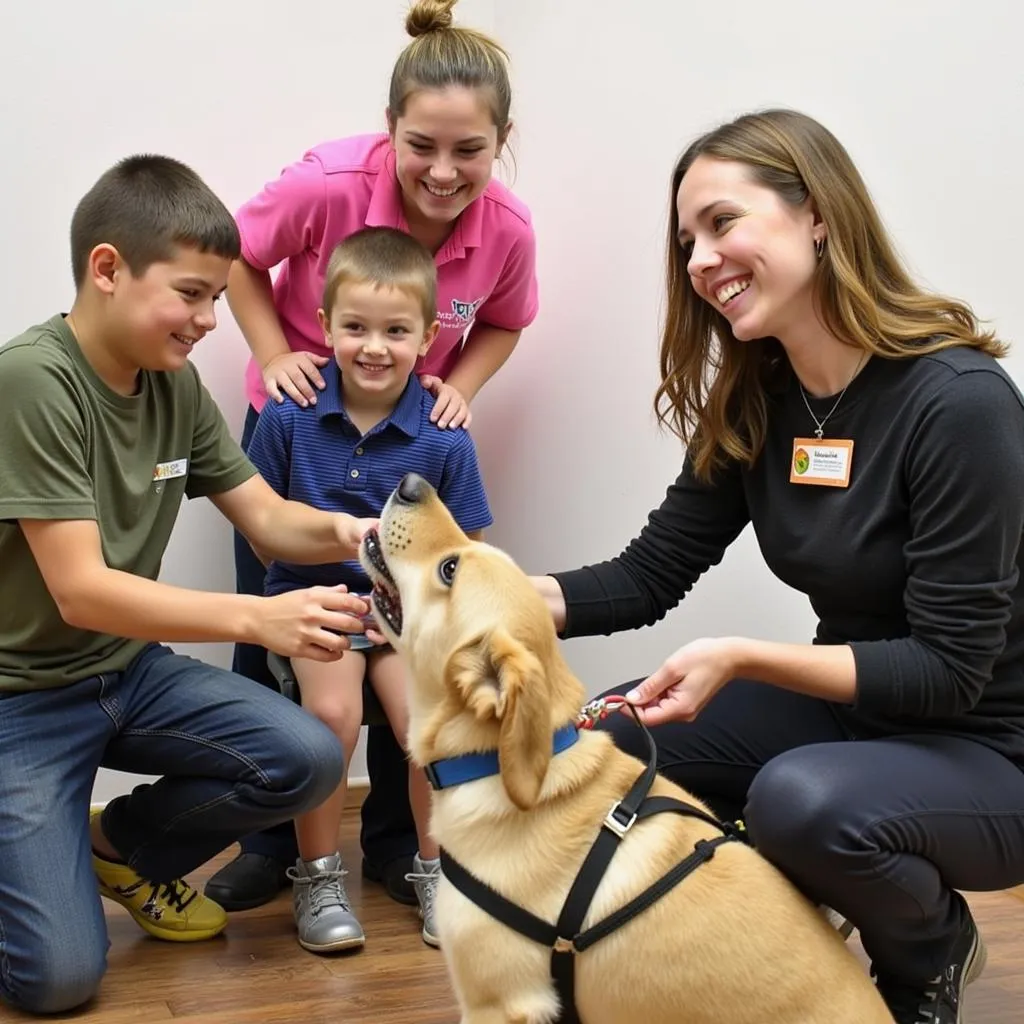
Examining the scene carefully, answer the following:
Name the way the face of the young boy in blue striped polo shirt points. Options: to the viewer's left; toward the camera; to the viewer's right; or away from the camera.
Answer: toward the camera

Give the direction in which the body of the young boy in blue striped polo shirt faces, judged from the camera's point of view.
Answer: toward the camera

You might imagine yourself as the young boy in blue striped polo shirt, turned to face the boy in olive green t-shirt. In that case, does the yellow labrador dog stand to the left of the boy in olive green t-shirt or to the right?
left

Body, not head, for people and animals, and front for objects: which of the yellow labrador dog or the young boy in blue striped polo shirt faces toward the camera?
the young boy in blue striped polo shirt

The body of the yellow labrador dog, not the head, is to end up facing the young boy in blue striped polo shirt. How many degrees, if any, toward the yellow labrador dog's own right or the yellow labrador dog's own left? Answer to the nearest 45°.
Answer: approximately 45° to the yellow labrador dog's own right

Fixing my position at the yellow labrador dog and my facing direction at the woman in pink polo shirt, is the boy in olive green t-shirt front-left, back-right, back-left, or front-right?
front-left

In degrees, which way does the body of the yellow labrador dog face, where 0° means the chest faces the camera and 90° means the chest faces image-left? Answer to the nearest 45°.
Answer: approximately 90°

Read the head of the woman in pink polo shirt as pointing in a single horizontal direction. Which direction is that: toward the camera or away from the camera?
toward the camera

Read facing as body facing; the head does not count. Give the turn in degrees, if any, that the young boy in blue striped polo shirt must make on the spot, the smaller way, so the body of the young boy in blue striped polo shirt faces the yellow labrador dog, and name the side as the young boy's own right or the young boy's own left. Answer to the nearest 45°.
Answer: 0° — they already face it

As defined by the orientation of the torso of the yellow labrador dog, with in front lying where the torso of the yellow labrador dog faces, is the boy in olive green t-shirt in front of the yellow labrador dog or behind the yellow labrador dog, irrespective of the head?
in front
